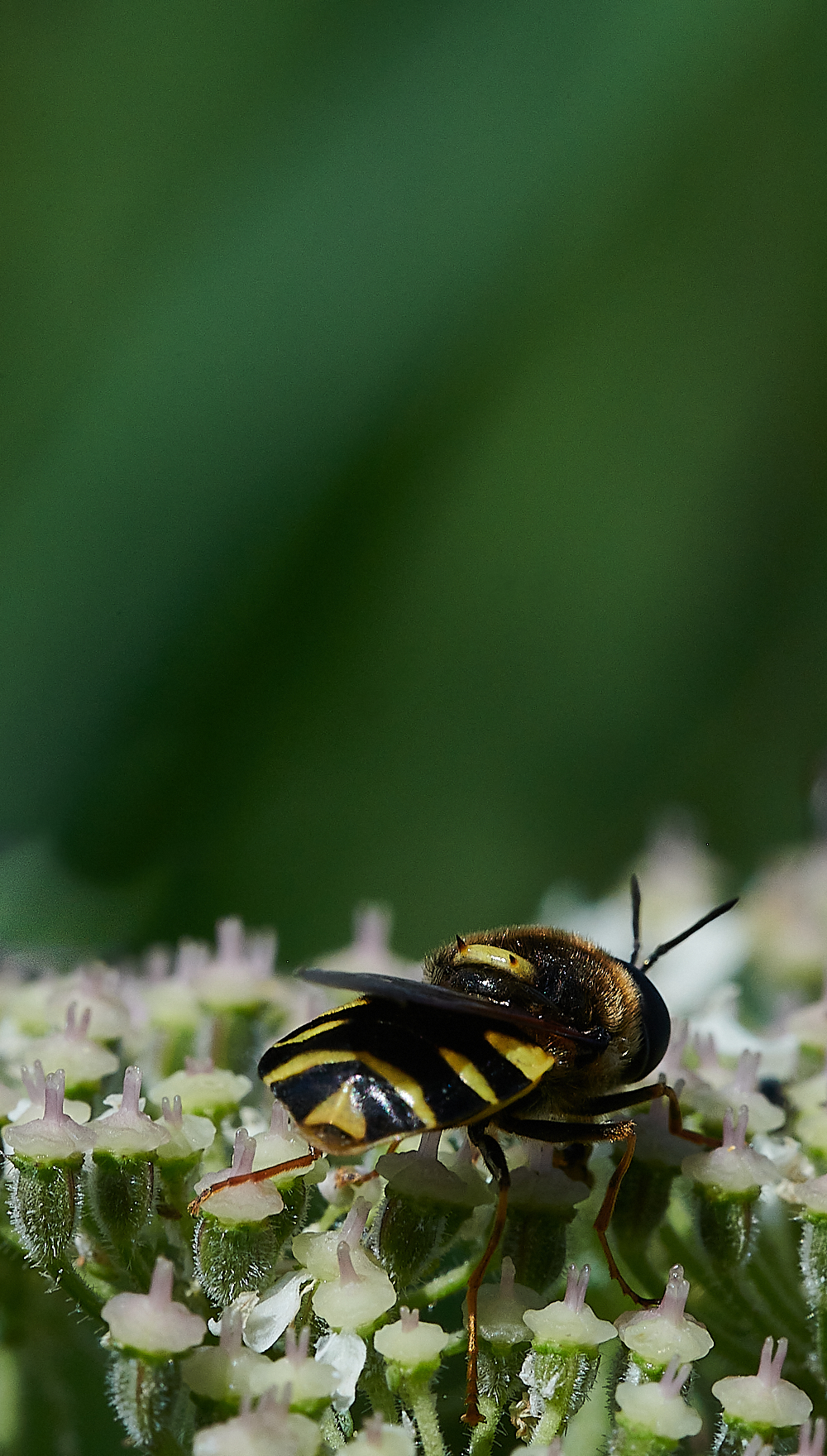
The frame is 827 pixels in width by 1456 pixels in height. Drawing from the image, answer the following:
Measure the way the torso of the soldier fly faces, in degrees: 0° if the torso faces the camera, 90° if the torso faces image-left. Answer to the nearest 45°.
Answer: approximately 225°
